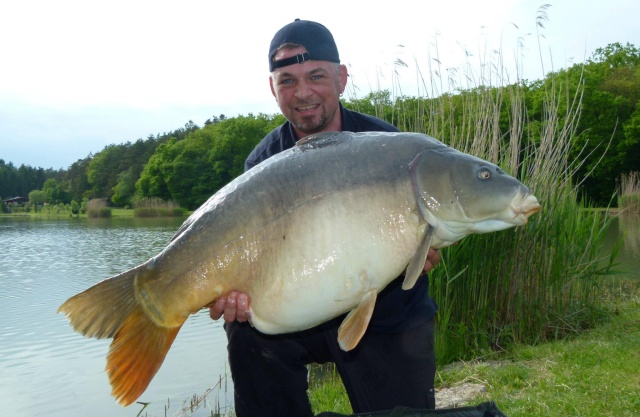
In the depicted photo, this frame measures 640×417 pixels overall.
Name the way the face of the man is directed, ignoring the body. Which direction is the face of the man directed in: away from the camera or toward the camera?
toward the camera

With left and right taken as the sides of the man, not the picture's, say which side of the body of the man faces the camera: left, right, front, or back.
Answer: front
